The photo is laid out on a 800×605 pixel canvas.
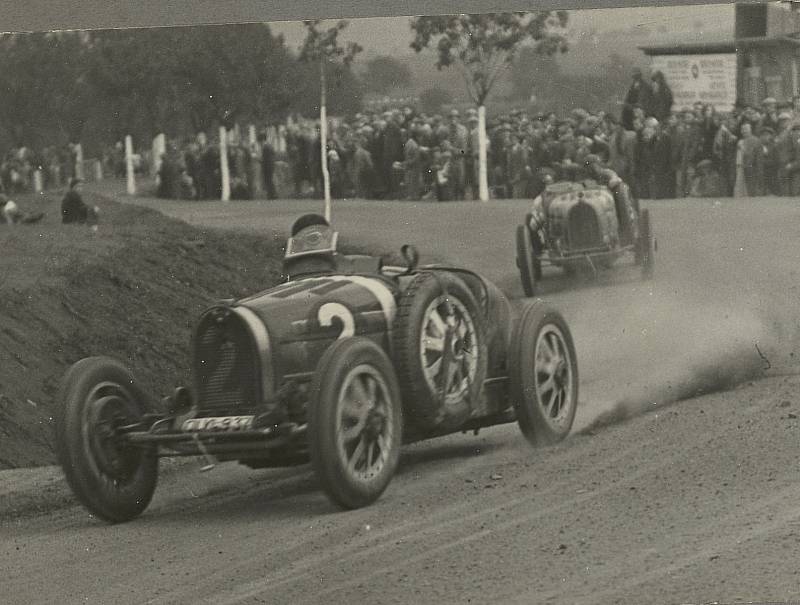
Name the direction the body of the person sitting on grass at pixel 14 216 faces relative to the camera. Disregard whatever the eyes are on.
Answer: to the viewer's right

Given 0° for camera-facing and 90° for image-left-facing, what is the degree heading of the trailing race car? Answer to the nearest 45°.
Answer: approximately 0°

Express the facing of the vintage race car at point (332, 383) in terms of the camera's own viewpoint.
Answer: facing the viewer and to the left of the viewer

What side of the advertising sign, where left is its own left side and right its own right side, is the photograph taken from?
front

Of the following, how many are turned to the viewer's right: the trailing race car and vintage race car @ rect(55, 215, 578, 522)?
0

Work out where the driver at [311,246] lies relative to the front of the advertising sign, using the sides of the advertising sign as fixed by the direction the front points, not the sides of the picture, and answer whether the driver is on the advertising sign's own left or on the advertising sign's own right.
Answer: on the advertising sign's own right

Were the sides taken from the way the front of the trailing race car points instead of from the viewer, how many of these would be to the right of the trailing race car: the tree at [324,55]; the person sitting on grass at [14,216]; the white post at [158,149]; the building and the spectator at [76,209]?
4

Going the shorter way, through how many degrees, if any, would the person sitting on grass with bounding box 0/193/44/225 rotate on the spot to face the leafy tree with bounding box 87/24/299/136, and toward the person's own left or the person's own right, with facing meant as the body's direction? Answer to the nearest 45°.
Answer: approximately 90° to the person's own left

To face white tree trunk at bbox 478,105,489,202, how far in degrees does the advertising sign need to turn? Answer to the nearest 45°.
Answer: approximately 90° to its right

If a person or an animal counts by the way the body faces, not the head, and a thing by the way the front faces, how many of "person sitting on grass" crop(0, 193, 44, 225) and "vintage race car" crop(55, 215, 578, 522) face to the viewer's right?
1
